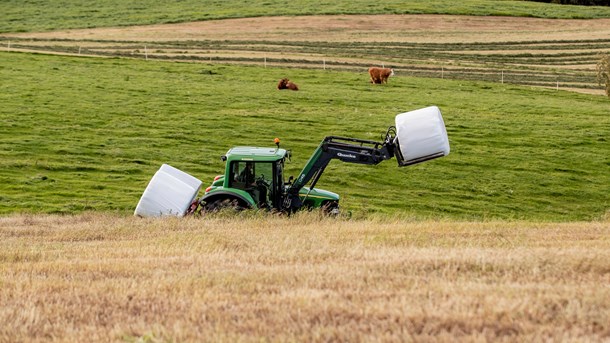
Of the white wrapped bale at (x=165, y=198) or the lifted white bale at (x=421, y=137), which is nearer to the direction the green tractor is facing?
the lifted white bale

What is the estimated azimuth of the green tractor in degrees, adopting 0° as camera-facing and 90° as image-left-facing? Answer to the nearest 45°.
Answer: approximately 270°

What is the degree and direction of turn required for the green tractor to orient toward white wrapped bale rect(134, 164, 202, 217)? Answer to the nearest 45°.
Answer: approximately 180°

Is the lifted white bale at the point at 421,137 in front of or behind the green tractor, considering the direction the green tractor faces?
in front
